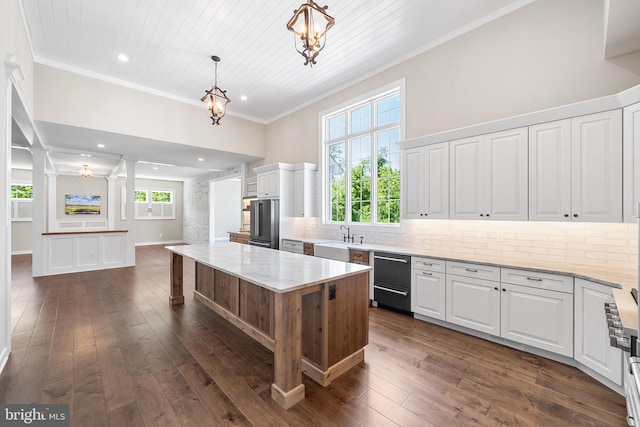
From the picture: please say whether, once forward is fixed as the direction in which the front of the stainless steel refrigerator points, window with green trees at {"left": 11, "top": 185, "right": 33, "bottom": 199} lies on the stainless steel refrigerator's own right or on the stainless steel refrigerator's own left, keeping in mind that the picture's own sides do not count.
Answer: on the stainless steel refrigerator's own right

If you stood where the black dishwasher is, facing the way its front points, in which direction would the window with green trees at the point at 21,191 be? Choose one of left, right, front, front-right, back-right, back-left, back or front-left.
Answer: front-right

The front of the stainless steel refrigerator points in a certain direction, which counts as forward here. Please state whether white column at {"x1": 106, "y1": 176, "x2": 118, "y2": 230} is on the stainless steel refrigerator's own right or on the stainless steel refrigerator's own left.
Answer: on the stainless steel refrigerator's own right

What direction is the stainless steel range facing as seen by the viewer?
to the viewer's left

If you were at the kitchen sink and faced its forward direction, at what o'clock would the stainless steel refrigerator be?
The stainless steel refrigerator is roughly at 3 o'clock from the kitchen sink.

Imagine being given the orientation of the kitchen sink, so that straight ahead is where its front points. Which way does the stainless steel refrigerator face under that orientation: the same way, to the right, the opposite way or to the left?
the same way

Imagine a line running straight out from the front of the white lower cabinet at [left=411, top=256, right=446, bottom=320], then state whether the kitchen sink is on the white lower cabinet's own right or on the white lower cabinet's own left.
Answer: on the white lower cabinet's own right

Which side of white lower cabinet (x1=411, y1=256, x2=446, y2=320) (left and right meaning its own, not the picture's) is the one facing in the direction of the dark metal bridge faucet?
right

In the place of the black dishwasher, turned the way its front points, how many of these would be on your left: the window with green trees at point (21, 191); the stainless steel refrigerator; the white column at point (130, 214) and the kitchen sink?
0

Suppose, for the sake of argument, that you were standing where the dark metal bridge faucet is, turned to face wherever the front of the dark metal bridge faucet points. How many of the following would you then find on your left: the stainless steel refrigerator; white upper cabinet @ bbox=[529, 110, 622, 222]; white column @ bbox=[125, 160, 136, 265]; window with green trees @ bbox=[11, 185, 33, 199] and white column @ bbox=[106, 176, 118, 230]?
1

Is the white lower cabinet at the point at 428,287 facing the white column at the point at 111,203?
no

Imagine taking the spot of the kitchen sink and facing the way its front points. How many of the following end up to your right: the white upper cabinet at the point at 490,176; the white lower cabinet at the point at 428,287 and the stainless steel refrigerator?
1

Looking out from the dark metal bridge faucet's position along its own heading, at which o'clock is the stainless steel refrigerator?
The stainless steel refrigerator is roughly at 2 o'clock from the dark metal bridge faucet.

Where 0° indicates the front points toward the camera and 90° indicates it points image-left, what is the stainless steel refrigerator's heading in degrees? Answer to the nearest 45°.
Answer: approximately 45°

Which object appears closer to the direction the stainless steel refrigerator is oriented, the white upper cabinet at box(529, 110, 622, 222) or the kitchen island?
the kitchen island

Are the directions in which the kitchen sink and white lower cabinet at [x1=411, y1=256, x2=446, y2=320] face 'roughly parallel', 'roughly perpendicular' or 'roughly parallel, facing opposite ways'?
roughly parallel

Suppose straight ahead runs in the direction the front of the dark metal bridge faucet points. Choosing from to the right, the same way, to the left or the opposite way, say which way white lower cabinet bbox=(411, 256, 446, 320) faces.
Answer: the same way
